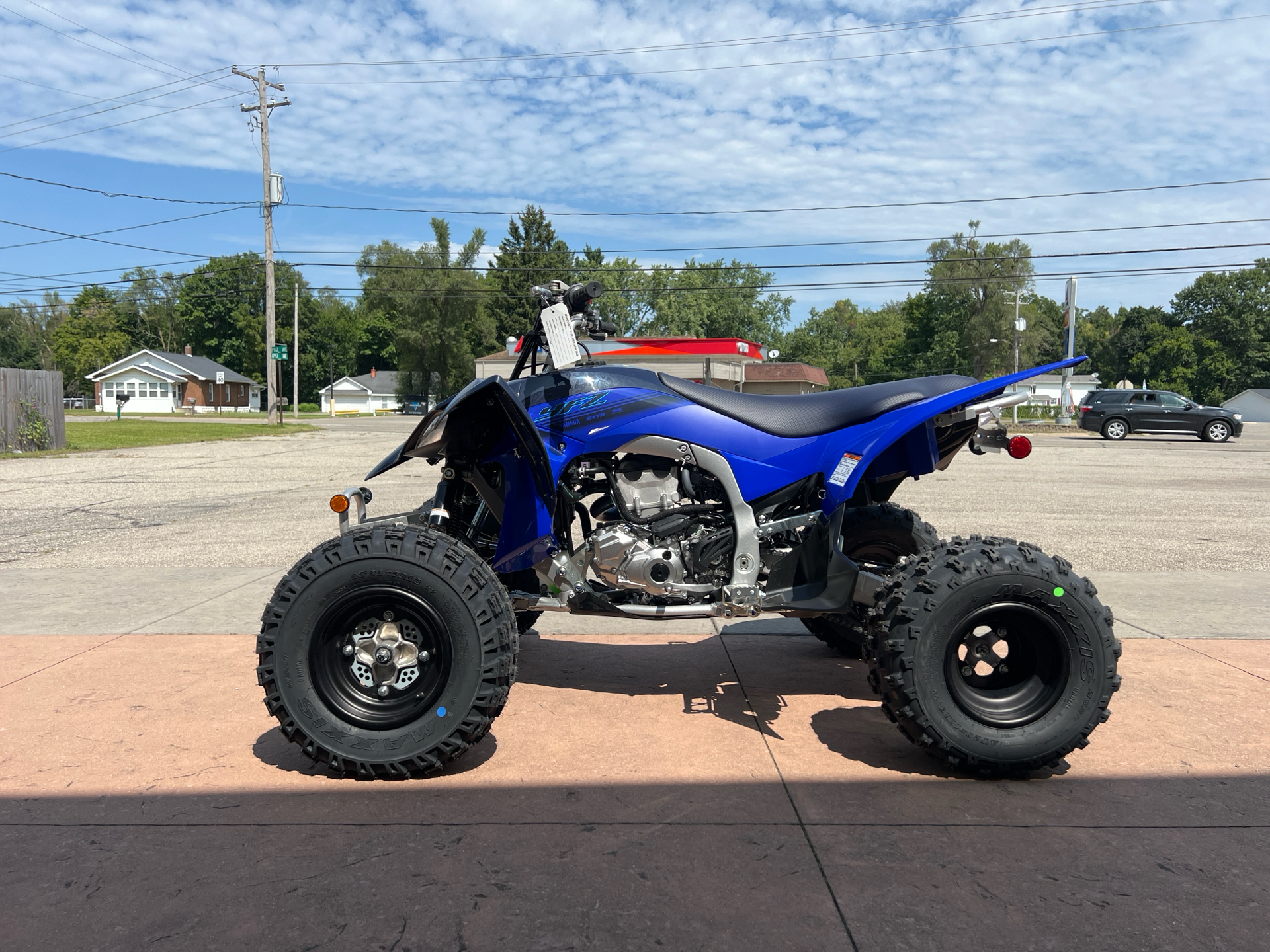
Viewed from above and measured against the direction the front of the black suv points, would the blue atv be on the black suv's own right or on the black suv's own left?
on the black suv's own right

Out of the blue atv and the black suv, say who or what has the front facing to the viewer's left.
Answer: the blue atv

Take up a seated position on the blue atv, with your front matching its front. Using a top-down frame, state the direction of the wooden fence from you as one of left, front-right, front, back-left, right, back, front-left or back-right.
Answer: front-right

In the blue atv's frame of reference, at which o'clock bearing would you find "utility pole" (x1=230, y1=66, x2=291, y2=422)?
The utility pole is roughly at 2 o'clock from the blue atv.

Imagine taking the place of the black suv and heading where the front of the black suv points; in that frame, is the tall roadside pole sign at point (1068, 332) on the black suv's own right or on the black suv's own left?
on the black suv's own left

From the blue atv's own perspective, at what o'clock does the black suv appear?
The black suv is roughly at 4 o'clock from the blue atv.

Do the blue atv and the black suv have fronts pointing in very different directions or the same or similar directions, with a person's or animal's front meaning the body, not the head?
very different directions

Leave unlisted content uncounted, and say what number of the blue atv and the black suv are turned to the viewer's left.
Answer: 1

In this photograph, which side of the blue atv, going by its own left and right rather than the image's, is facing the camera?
left

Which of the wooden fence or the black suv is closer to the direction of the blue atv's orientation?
the wooden fence

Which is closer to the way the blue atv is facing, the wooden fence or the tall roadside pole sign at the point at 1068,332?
the wooden fence

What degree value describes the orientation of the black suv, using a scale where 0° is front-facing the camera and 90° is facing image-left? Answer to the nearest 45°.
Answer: approximately 270°
